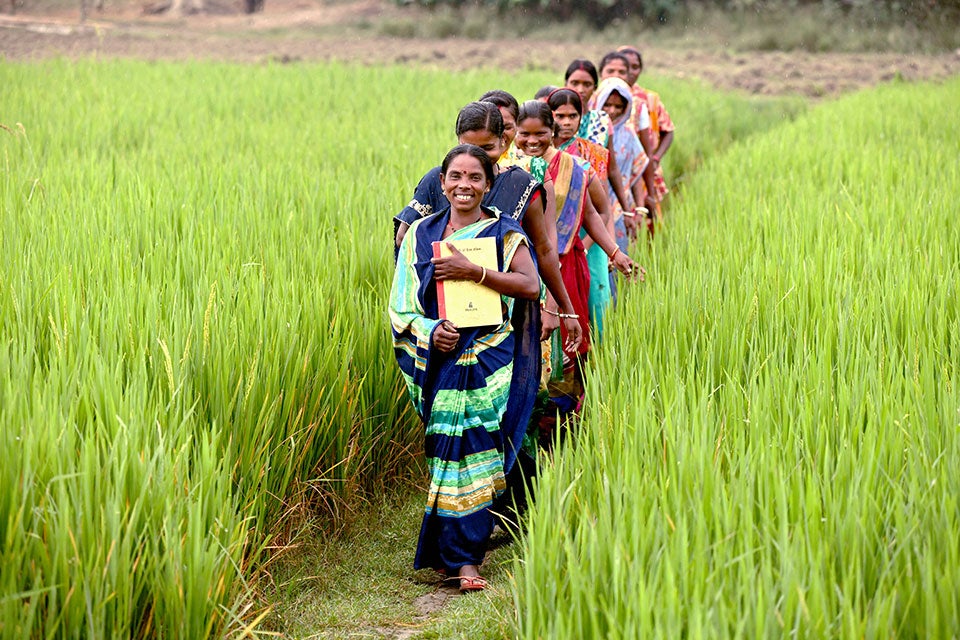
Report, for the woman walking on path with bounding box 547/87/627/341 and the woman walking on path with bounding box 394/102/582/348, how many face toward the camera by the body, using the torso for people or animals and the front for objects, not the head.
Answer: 2

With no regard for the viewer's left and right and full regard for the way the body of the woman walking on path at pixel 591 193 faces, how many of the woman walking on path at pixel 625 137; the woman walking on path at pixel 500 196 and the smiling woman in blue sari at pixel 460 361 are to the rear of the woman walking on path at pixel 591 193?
1

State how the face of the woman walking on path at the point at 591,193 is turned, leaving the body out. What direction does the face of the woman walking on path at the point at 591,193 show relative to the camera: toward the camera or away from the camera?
toward the camera

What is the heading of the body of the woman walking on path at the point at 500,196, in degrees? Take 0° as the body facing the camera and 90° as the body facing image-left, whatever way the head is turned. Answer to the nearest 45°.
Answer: approximately 0°

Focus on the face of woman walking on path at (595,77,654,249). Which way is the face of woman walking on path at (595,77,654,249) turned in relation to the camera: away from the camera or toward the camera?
toward the camera

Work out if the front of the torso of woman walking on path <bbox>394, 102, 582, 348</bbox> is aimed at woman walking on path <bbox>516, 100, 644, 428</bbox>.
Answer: no

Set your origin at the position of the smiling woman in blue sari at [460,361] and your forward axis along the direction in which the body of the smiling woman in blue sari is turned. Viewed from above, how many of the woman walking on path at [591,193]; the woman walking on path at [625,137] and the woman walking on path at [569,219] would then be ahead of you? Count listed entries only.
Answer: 0

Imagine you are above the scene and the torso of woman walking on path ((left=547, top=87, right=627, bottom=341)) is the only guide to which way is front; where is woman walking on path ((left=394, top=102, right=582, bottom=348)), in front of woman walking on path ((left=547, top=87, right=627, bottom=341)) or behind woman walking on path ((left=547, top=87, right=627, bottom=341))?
in front

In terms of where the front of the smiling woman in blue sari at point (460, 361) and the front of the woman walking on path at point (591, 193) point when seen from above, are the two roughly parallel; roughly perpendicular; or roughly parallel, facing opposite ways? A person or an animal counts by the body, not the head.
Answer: roughly parallel

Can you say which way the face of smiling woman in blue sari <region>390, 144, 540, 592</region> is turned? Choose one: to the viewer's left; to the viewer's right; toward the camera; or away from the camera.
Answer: toward the camera

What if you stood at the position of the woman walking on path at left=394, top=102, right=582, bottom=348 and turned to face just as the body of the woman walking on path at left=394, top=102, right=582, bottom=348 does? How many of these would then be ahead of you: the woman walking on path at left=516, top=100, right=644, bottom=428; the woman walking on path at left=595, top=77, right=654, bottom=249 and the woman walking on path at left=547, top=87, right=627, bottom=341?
0

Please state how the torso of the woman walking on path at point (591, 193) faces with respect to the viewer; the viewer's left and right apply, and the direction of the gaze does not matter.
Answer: facing the viewer

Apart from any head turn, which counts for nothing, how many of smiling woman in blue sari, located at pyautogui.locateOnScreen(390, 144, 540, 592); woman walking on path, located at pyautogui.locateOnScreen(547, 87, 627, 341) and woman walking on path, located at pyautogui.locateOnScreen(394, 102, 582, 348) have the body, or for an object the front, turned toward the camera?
3

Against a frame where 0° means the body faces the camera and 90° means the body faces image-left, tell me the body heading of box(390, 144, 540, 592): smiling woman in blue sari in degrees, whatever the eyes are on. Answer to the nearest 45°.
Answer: approximately 0°
